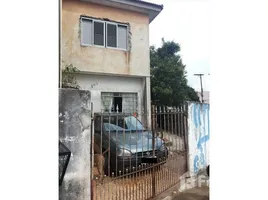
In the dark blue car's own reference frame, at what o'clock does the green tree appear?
The green tree is roughly at 8 o'clock from the dark blue car.

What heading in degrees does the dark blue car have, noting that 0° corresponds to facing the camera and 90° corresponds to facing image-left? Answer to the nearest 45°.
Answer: approximately 315°
